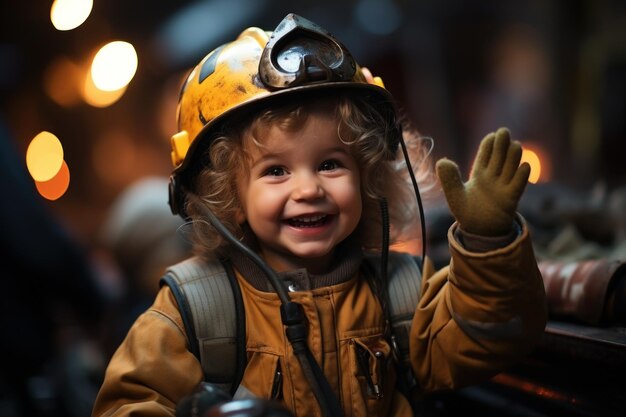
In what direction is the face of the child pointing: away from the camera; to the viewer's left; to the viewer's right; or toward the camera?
toward the camera

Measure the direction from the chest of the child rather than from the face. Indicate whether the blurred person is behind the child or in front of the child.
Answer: behind

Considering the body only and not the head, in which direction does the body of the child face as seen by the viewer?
toward the camera
